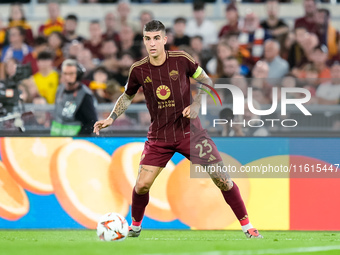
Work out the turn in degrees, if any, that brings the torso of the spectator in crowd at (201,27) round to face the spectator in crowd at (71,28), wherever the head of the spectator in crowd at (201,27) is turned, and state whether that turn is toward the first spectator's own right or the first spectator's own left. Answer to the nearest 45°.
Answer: approximately 90° to the first spectator's own right

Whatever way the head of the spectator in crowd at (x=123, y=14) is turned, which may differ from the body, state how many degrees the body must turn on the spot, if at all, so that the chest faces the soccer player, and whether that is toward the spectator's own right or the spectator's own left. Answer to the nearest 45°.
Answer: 0° — they already face them

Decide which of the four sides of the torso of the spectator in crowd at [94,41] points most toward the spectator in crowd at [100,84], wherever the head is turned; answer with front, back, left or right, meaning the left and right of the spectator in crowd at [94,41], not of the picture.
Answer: front

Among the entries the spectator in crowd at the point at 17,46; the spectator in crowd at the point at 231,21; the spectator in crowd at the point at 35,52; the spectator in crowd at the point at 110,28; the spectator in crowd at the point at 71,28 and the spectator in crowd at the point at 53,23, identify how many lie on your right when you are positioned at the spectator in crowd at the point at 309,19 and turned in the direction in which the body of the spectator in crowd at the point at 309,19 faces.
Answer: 6

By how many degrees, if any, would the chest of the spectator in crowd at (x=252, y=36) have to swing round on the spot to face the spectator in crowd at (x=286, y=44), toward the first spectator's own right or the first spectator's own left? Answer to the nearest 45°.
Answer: approximately 45° to the first spectator's own left

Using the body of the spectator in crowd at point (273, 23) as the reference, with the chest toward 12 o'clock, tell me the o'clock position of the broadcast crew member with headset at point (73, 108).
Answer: the broadcast crew member with headset at point (73, 108) is roughly at 1 o'clock from the spectator in crowd at point (273, 23).

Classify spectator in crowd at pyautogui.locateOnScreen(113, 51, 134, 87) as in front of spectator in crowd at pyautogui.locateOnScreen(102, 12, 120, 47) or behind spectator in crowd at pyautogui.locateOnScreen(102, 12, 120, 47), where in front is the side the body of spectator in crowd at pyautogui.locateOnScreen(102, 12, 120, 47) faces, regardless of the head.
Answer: in front

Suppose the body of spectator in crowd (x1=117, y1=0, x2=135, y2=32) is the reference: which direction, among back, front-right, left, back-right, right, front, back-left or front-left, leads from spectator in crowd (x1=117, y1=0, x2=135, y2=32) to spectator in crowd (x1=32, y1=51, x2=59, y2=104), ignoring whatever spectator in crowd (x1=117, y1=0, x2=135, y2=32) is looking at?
front-right
